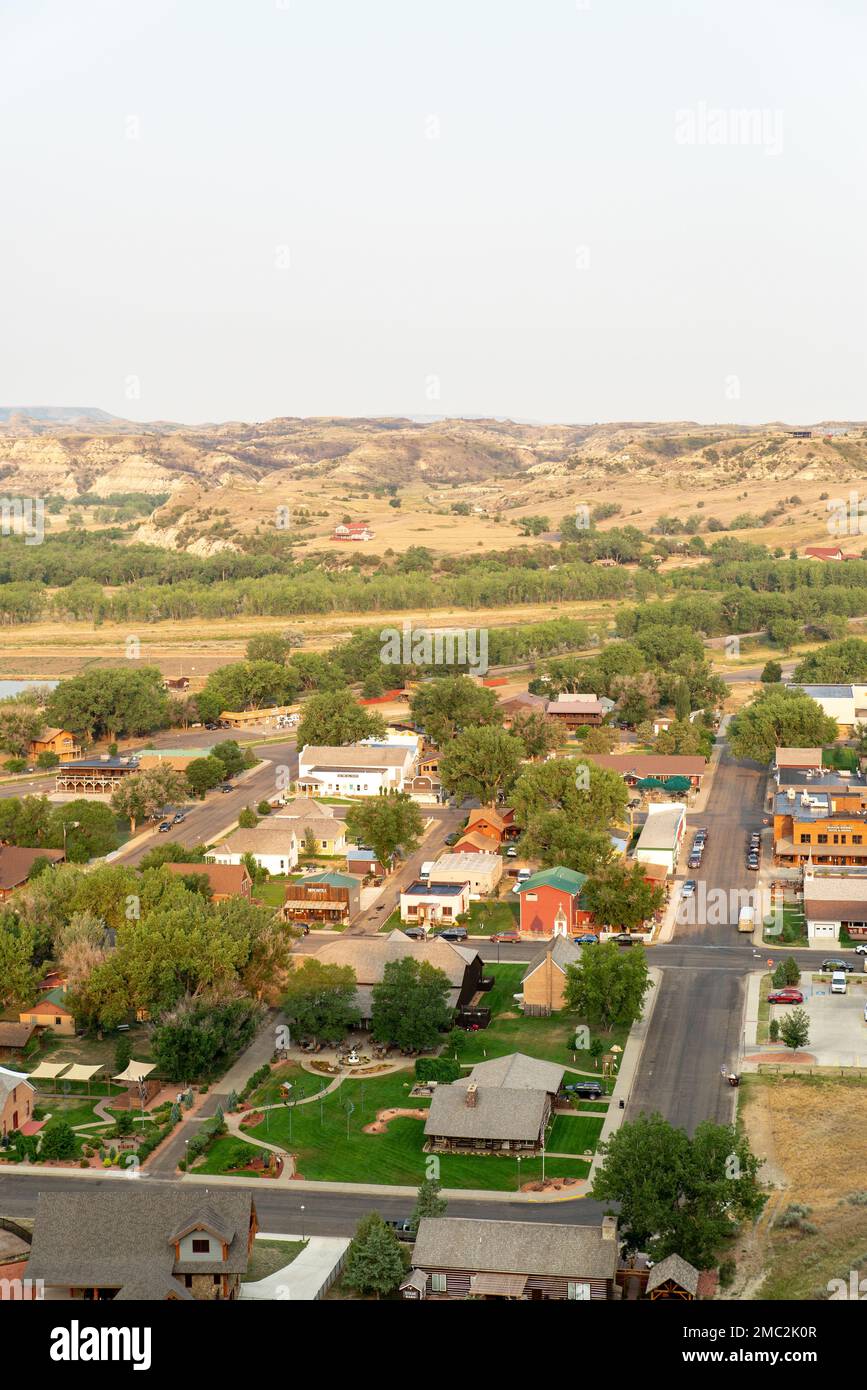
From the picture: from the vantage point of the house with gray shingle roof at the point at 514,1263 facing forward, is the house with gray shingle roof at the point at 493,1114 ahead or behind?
behind

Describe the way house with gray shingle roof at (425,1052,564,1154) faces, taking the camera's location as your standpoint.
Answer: facing the viewer

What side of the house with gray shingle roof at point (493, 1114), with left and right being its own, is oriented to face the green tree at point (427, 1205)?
front

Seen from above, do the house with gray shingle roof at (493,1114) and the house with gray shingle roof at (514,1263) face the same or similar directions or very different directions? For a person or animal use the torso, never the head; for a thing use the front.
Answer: same or similar directions

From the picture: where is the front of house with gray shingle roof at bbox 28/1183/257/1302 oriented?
toward the camera

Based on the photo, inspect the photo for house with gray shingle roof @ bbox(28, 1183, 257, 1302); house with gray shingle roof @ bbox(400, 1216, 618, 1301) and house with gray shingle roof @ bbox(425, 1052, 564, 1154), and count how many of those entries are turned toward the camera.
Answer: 3

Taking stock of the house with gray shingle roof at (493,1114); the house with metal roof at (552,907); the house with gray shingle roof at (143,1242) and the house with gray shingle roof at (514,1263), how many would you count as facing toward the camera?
4

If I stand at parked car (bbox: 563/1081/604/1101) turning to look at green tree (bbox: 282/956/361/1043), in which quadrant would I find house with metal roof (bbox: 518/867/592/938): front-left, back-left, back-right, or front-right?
front-right

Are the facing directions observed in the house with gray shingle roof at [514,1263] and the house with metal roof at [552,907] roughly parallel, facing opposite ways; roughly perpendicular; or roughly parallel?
roughly parallel

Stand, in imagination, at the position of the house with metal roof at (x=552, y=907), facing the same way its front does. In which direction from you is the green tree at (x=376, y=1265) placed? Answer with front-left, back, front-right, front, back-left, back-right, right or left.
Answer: front

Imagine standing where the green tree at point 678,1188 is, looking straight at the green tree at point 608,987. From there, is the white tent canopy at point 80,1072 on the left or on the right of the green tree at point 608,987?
left

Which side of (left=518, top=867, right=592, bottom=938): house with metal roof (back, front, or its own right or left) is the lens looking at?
front
